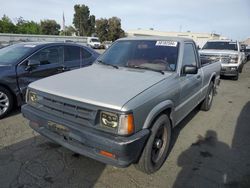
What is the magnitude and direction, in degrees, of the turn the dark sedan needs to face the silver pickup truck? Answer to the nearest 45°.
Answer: approximately 90° to its left

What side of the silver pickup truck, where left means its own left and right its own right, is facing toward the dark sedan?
right
